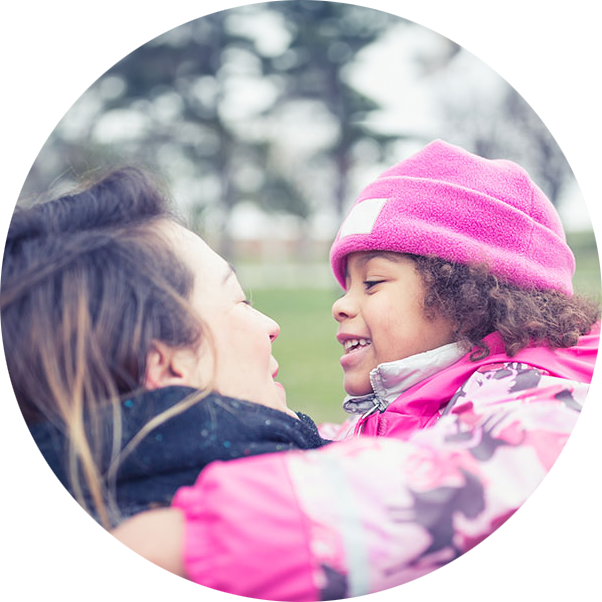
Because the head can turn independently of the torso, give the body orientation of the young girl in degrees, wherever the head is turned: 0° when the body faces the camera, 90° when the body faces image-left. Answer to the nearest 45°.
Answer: approximately 90°

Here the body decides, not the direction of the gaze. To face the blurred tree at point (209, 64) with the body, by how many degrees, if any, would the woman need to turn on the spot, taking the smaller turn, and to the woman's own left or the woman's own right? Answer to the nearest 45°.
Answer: approximately 90° to the woman's own left

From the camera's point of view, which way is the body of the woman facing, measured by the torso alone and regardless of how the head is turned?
to the viewer's right

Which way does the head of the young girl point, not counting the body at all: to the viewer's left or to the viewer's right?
to the viewer's left
